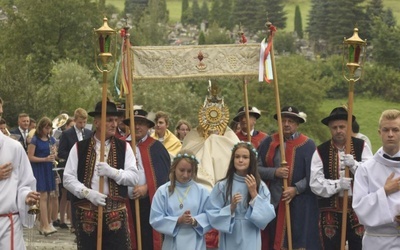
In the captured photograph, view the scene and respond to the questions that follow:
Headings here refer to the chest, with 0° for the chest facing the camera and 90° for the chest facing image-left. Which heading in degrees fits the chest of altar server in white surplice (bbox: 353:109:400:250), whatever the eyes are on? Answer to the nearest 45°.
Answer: approximately 0°

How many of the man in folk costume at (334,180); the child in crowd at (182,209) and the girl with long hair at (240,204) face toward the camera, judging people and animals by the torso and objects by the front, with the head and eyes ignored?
3

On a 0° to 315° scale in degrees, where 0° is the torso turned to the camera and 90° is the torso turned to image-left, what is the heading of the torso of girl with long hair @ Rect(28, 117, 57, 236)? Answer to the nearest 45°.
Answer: approximately 315°

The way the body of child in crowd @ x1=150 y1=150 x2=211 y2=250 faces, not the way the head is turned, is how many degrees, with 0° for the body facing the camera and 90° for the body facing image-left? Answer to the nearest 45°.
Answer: approximately 0°
